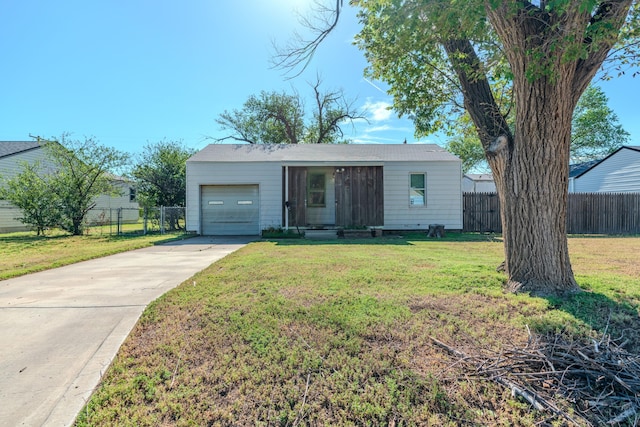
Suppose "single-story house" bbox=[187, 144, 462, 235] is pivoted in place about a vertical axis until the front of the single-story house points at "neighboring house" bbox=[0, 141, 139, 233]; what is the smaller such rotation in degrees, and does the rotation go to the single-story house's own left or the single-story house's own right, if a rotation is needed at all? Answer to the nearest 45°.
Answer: approximately 90° to the single-story house's own right

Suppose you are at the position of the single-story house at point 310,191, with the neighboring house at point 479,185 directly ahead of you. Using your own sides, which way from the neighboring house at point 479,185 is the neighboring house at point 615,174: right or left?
right

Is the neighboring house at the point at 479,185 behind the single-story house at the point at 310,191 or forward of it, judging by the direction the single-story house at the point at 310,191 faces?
behind

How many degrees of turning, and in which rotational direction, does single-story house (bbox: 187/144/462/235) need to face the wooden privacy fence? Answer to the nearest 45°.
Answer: approximately 90° to its left

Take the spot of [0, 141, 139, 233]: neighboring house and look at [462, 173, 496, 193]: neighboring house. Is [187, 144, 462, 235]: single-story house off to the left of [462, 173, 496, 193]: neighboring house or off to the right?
right

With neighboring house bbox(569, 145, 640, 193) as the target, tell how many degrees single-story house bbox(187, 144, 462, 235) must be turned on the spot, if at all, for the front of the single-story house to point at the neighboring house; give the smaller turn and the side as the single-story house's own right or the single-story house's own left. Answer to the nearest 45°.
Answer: approximately 90° to the single-story house's own left

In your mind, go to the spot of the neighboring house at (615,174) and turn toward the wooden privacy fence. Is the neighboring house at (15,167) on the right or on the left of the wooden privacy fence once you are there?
right
